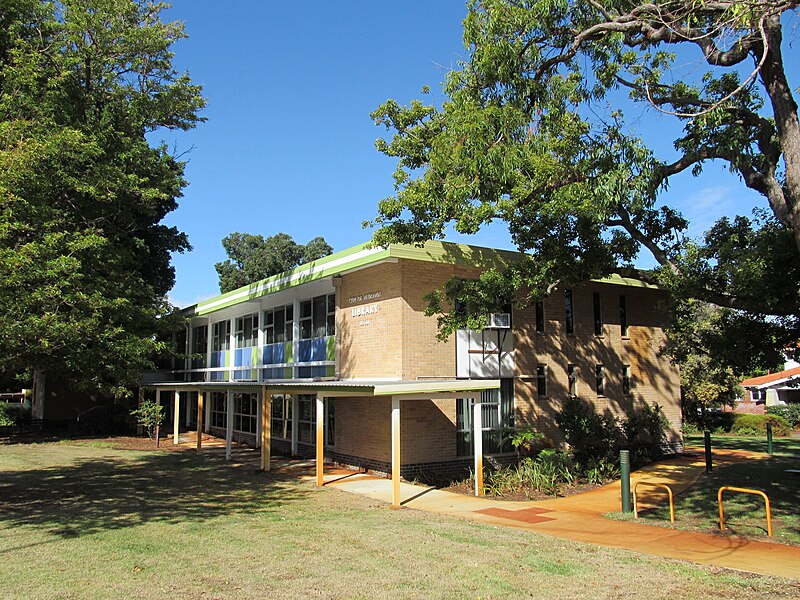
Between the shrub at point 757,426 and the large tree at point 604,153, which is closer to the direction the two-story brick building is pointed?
the large tree

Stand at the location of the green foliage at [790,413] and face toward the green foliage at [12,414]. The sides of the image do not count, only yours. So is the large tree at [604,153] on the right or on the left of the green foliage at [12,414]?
left

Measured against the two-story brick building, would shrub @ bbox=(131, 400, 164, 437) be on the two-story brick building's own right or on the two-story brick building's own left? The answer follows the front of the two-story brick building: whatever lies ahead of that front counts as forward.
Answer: on the two-story brick building's own right

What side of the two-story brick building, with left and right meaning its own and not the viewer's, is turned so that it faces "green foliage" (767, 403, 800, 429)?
back

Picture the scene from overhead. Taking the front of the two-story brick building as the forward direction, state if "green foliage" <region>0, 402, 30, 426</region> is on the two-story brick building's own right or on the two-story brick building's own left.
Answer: on the two-story brick building's own right

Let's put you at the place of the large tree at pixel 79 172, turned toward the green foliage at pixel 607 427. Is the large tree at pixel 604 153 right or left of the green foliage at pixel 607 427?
right

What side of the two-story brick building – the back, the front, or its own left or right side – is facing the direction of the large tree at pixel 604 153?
left

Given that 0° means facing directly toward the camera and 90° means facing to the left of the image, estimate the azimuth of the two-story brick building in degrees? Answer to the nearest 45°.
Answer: approximately 45°

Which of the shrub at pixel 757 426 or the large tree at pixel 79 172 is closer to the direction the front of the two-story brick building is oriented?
the large tree

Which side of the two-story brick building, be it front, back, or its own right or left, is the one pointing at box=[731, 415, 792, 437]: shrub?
back
